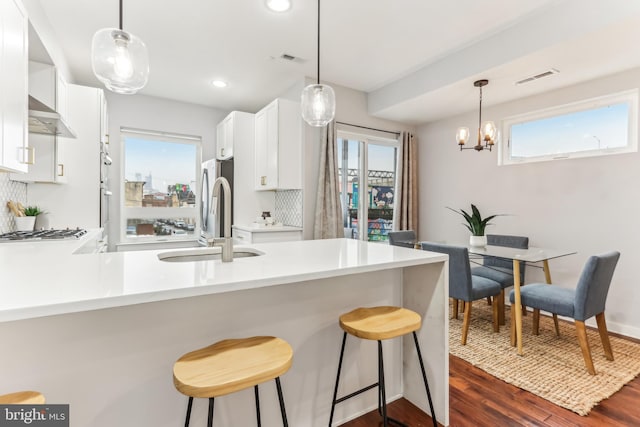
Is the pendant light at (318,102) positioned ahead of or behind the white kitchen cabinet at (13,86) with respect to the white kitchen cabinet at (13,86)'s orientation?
ahead

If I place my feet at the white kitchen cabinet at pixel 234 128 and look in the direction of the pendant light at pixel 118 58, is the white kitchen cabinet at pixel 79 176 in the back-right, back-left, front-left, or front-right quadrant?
front-right

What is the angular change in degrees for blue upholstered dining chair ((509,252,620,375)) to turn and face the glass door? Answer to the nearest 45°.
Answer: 0° — it already faces it

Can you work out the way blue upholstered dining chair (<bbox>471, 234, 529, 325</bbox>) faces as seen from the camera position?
facing the viewer and to the left of the viewer

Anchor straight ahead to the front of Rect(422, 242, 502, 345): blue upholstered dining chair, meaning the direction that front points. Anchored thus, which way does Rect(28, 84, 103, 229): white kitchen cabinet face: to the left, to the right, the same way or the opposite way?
the same way

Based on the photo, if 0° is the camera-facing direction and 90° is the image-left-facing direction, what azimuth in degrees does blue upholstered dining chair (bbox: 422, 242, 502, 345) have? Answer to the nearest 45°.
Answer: approximately 225°

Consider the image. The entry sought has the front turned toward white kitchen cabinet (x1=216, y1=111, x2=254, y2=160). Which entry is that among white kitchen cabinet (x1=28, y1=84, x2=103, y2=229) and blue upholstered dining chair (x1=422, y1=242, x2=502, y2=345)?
white kitchen cabinet (x1=28, y1=84, x2=103, y2=229)

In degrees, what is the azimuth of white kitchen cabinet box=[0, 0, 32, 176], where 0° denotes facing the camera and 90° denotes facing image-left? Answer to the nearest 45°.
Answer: approximately 270°

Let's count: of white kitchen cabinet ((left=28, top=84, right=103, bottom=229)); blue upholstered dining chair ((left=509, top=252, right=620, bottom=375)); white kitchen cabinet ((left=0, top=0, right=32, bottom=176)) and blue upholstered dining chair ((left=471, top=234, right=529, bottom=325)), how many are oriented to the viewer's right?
2

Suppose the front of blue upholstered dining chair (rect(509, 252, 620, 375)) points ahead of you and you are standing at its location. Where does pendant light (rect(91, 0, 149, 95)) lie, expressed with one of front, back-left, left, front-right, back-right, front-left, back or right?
left

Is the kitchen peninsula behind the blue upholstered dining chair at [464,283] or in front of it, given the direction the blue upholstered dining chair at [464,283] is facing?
behind

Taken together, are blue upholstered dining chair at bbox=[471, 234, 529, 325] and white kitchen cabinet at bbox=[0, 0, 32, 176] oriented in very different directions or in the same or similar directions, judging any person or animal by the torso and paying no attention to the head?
very different directions

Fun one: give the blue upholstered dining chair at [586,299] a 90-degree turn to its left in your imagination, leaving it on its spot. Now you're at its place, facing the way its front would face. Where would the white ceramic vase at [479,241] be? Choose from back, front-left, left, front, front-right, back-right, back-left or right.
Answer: right

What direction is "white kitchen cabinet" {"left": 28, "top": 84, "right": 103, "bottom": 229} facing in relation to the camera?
to the viewer's right

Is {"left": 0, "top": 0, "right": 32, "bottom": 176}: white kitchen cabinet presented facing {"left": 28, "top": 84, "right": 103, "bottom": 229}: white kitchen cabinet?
no

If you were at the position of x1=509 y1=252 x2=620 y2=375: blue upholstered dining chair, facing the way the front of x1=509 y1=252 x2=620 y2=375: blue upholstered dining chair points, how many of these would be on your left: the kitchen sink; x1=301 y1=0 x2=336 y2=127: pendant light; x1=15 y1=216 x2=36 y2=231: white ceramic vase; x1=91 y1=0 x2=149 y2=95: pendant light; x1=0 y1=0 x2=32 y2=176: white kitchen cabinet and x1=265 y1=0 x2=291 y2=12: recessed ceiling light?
6

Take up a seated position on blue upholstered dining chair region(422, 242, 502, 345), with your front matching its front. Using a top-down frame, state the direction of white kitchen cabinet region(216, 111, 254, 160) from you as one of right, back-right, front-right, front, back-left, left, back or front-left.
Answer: back-left
